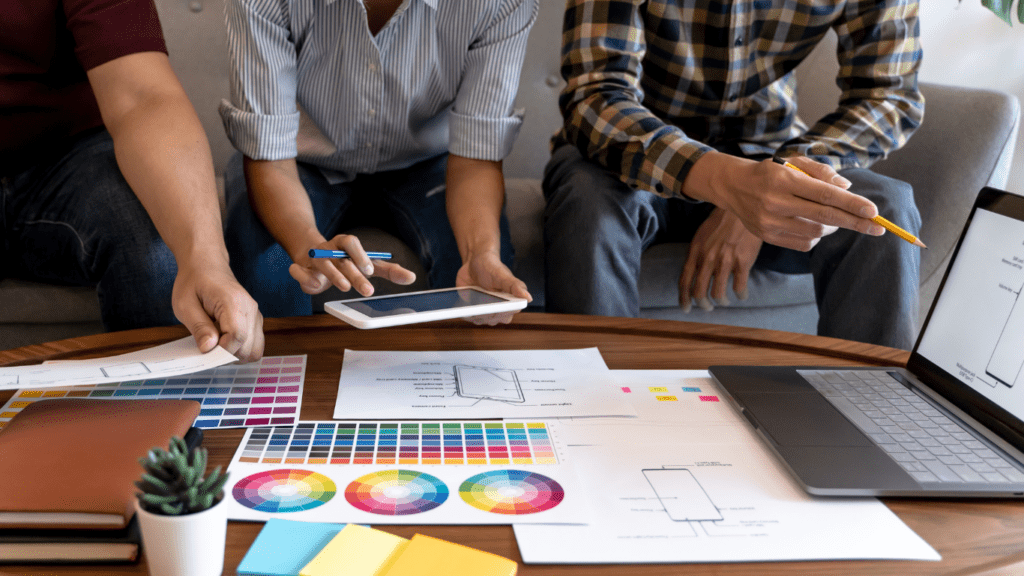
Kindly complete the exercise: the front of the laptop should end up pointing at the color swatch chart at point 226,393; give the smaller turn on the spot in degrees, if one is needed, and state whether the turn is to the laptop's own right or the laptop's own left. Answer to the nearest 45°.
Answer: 0° — it already faces it

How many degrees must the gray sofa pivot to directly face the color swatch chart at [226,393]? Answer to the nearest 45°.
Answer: approximately 45° to its right

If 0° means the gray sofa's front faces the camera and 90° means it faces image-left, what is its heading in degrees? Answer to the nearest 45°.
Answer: approximately 0°

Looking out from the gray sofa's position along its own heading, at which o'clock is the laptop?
The laptop is roughly at 12 o'clock from the gray sofa.

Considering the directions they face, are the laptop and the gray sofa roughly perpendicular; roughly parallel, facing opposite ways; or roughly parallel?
roughly perpendicular

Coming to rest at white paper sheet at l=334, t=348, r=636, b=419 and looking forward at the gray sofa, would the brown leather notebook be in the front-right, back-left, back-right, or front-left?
back-left

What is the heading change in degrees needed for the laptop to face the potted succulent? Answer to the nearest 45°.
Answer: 0° — it already faces it
